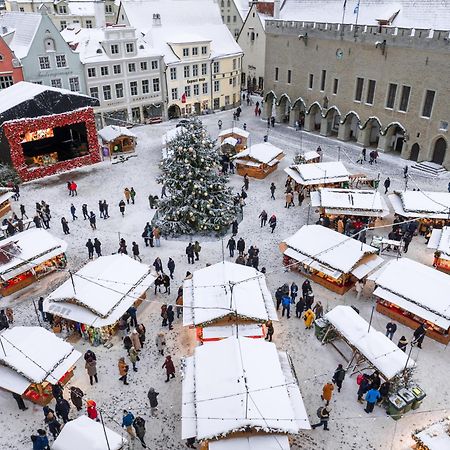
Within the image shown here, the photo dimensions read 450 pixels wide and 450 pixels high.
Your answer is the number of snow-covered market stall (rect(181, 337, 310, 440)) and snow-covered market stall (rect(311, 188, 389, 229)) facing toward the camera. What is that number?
2

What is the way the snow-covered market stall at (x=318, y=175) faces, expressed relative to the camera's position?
facing the viewer

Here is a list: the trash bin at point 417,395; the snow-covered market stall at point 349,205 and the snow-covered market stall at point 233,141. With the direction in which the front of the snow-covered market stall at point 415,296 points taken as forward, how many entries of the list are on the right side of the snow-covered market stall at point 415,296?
2

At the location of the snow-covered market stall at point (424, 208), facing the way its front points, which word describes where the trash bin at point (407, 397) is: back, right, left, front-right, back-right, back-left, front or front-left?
front

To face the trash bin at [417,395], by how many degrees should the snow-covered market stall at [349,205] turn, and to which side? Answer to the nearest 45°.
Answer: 0° — it already faces it

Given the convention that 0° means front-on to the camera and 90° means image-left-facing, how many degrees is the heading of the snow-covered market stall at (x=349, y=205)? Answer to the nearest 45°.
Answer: approximately 0°

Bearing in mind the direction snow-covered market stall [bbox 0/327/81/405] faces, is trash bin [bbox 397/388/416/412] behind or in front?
in front

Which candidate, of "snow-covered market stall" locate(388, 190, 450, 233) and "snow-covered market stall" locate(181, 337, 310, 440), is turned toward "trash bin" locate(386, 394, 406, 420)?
"snow-covered market stall" locate(388, 190, 450, 233)

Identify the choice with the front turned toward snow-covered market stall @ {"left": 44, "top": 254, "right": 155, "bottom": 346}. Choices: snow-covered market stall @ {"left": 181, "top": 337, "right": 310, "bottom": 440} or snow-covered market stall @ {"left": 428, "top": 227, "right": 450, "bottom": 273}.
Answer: snow-covered market stall @ {"left": 428, "top": 227, "right": 450, "bottom": 273}

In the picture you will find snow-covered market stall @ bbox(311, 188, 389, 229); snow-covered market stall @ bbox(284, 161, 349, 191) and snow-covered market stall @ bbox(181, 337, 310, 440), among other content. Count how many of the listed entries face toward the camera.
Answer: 3

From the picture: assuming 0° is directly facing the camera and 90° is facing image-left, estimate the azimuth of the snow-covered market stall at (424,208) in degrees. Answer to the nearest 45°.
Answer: approximately 0°

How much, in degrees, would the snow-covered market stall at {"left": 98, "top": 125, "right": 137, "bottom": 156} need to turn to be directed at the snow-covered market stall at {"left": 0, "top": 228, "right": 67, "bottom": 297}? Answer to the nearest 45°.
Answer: approximately 45° to its right

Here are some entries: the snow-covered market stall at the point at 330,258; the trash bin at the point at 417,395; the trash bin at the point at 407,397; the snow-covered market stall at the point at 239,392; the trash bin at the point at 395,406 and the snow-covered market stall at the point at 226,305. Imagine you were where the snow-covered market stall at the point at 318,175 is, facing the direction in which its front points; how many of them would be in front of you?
6

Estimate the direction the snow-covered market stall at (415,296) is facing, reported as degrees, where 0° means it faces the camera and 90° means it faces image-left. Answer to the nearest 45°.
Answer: approximately 45°

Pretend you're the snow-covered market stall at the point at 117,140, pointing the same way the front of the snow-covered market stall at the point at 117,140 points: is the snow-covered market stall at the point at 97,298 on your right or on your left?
on your right

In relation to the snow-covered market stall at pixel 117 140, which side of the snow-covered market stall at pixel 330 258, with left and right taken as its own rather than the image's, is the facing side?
right

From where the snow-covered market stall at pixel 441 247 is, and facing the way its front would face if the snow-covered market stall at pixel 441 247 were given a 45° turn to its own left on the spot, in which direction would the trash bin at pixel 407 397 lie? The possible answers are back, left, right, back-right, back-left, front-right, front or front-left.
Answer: front

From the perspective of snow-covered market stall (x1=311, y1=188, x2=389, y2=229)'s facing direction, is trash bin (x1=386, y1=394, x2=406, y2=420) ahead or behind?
ahead

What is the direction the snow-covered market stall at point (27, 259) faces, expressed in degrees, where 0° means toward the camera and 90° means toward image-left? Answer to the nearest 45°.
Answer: approximately 315°
